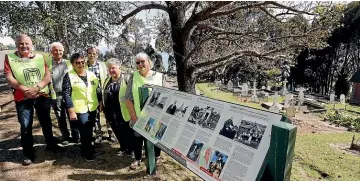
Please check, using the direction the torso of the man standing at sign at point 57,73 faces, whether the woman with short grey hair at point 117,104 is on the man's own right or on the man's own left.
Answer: on the man's own left

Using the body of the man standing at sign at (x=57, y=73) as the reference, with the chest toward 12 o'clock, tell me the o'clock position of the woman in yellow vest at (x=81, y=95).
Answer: The woman in yellow vest is roughly at 11 o'clock from the man standing at sign.

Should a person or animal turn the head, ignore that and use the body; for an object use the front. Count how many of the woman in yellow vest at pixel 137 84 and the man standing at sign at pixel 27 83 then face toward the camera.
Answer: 2

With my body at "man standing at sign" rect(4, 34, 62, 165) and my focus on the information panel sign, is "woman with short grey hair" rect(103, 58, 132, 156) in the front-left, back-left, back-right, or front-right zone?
front-left

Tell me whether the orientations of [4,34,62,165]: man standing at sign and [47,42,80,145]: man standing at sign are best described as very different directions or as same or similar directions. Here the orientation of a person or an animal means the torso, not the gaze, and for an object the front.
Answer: same or similar directions

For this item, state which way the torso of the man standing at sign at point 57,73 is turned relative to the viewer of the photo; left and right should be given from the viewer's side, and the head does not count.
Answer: facing the viewer

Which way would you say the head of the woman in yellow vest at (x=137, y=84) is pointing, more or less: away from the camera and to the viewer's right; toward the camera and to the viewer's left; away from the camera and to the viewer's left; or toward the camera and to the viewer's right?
toward the camera and to the viewer's left

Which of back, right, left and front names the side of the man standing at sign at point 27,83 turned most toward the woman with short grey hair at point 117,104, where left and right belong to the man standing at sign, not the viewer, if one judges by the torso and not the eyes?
left

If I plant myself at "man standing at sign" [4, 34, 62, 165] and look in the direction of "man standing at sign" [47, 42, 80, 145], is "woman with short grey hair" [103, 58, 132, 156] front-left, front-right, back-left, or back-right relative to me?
front-right

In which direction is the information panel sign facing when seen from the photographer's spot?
facing the viewer and to the left of the viewer

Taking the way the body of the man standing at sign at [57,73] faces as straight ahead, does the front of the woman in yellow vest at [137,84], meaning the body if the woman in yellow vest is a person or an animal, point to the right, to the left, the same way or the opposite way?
the same way

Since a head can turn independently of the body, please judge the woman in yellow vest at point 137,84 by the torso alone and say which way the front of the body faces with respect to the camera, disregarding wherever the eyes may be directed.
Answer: toward the camera

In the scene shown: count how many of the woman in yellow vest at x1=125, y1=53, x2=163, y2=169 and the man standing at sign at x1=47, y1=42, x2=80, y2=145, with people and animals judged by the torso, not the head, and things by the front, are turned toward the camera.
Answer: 2

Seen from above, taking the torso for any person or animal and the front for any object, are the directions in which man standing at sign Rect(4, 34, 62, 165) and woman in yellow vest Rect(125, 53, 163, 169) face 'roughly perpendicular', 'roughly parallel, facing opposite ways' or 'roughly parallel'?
roughly parallel

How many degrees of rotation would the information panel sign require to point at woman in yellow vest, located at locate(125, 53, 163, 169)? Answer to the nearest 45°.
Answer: approximately 90° to its right

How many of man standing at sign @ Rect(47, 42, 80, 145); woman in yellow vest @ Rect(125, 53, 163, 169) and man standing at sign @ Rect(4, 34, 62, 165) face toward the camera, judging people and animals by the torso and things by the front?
3

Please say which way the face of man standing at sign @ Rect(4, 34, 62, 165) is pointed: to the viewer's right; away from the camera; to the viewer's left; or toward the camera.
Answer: toward the camera

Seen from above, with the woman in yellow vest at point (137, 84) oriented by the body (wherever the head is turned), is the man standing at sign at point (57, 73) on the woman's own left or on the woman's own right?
on the woman's own right

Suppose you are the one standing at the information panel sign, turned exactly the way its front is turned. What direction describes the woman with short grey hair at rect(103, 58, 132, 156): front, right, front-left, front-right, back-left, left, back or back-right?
right
